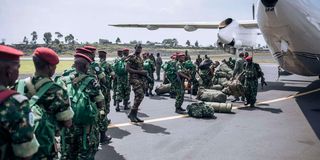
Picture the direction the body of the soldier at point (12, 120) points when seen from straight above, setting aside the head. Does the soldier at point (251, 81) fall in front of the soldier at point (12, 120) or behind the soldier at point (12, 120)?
in front

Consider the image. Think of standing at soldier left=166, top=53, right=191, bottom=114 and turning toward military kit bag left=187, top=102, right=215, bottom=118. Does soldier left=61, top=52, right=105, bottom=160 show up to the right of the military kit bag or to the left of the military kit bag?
right

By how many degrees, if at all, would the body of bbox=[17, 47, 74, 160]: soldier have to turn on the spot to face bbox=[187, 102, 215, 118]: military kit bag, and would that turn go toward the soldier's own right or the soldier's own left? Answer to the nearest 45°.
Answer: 0° — they already face it

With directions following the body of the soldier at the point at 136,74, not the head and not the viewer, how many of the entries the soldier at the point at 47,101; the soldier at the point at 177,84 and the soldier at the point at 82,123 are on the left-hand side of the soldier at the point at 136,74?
1

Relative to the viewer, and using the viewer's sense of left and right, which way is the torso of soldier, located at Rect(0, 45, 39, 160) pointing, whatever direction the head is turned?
facing away from the viewer and to the right of the viewer

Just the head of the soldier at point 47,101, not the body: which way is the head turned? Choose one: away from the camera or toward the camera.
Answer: away from the camera

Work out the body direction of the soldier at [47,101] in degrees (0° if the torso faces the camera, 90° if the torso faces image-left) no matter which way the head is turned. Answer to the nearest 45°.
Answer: approximately 225°

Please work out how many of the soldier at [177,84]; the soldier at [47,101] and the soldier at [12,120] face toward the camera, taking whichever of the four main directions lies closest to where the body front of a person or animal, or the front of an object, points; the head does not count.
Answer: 0

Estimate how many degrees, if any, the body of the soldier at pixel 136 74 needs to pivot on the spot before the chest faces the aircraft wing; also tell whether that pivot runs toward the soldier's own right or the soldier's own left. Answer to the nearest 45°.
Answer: approximately 135° to the soldier's own left

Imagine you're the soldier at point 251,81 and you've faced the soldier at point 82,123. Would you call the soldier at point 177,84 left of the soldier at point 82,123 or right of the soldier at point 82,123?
right

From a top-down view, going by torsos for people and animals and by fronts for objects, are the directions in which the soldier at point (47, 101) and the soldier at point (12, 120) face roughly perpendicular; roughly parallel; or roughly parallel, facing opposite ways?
roughly parallel

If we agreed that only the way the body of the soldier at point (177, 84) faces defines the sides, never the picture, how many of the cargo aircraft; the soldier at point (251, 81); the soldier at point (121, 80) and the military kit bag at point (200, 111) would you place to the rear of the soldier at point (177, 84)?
1
